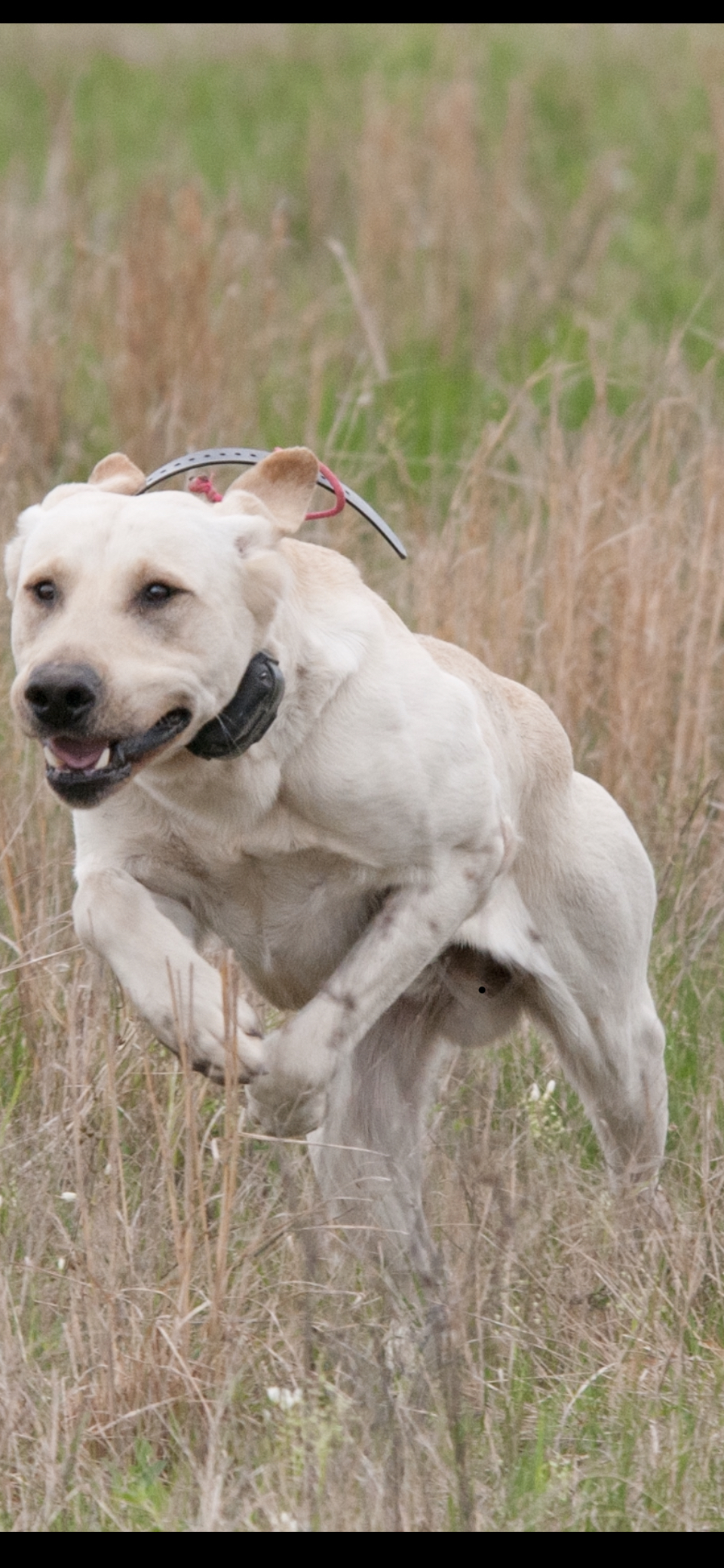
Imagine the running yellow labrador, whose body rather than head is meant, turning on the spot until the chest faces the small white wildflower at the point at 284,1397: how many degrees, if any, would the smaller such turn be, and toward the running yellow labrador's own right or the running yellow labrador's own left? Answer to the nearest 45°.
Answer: approximately 45° to the running yellow labrador's own left

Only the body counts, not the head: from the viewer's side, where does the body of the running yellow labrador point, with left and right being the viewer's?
facing the viewer and to the left of the viewer
